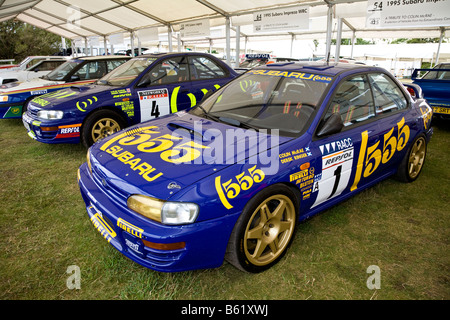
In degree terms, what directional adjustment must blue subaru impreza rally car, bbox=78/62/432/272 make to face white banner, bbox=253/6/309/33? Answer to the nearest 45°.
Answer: approximately 135° to its right

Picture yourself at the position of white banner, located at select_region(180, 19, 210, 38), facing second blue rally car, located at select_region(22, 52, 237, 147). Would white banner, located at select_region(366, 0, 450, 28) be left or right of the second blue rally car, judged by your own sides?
left

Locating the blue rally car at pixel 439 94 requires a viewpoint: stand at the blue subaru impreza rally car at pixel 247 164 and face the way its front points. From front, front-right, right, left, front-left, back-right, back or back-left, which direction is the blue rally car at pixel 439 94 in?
back

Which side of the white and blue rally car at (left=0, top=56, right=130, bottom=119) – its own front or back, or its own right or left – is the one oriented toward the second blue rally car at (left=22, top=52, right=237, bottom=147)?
left

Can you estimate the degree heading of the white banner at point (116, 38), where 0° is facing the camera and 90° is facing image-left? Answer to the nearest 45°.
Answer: approximately 0°

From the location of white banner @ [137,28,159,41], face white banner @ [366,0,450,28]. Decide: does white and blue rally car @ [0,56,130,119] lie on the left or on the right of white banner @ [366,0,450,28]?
right

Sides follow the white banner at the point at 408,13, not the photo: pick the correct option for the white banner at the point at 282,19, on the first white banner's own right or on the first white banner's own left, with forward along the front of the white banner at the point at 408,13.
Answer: on the first white banner's own right

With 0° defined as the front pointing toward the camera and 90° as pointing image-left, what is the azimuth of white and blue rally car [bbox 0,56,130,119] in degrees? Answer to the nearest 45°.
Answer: approximately 45°

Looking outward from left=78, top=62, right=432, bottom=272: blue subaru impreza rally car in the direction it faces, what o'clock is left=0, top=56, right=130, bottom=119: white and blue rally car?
The white and blue rally car is roughly at 3 o'clock from the blue subaru impreza rally car.

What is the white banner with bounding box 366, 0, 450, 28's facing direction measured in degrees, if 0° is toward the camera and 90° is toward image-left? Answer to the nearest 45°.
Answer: approximately 0°
